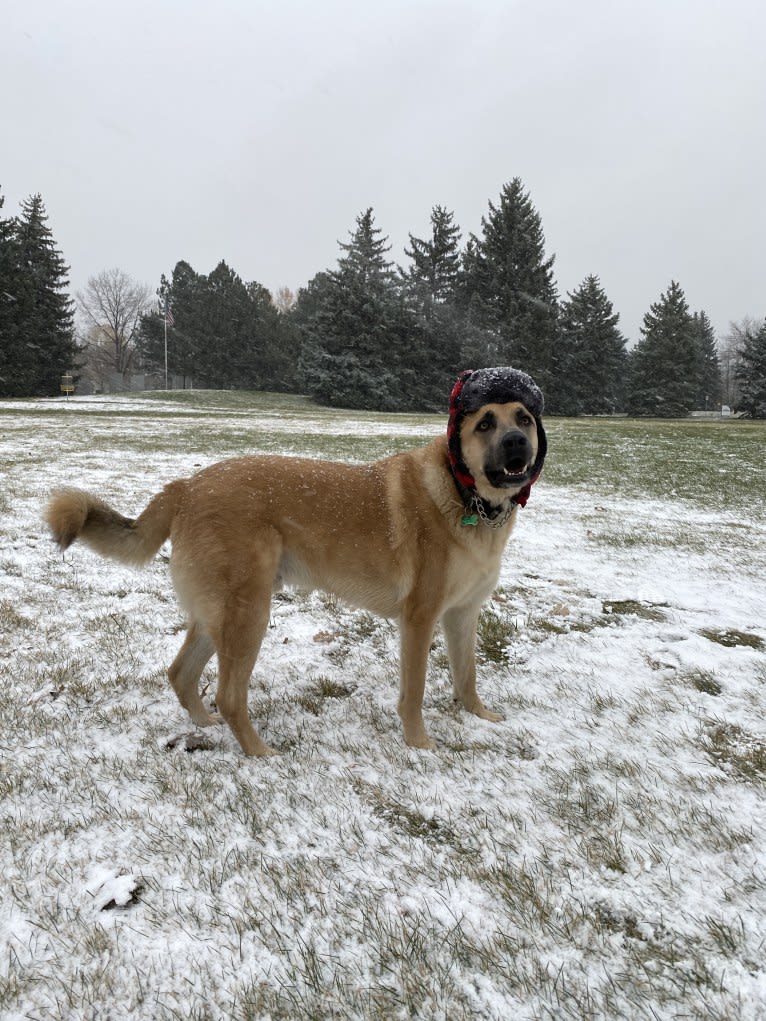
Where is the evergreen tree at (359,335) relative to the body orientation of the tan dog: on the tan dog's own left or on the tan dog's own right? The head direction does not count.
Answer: on the tan dog's own left

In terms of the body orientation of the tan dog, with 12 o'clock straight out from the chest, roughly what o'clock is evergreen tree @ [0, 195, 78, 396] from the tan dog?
The evergreen tree is roughly at 8 o'clock from the tan dog.

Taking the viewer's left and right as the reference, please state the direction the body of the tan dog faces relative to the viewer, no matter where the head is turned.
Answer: facing to the right of the viewer

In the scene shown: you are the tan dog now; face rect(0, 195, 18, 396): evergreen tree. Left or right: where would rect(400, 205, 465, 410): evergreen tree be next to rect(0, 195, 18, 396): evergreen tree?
right

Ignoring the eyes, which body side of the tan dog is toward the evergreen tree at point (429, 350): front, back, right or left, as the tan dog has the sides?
left

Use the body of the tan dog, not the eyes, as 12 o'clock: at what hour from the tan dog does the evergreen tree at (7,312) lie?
The evergreen tree is roughly at 8 o'clock from the tan dog.
